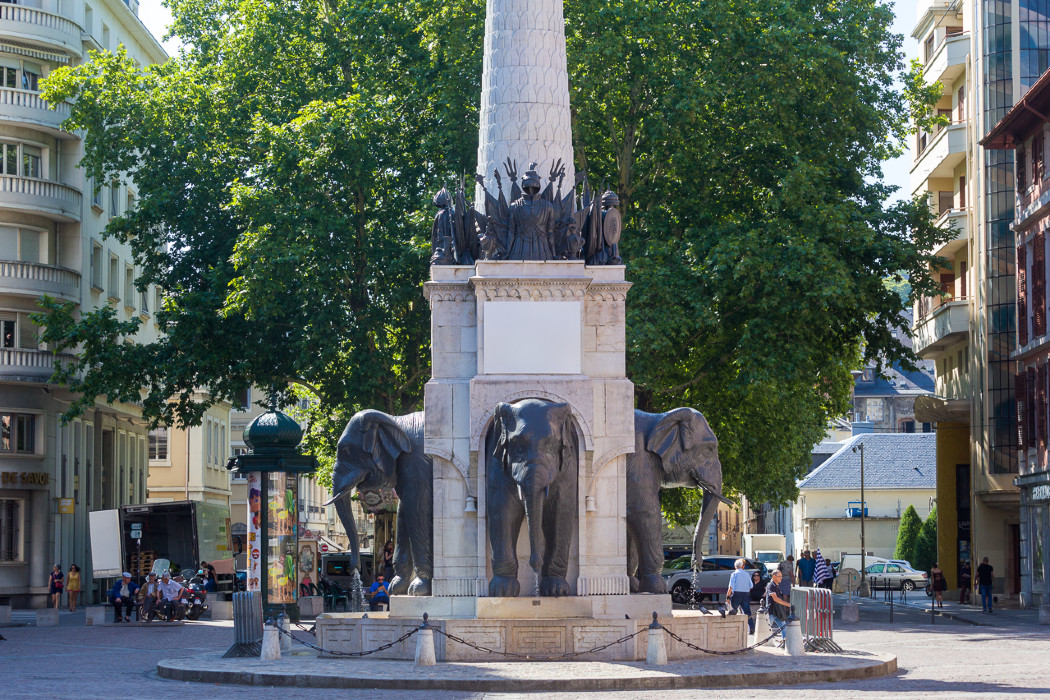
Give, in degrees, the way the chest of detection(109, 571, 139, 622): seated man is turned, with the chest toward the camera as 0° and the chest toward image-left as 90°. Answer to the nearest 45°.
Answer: approximately 0°

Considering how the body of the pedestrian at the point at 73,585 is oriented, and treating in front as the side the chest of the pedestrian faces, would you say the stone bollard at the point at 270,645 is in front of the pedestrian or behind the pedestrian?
in front

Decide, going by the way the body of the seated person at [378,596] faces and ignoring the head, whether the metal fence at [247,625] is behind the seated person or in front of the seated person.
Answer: in front

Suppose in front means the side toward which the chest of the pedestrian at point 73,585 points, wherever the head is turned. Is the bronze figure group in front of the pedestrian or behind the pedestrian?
in front

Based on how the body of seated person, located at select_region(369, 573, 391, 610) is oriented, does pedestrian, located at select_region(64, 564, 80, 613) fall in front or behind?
behind

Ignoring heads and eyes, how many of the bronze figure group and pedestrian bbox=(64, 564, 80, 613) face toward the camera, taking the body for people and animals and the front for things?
2
